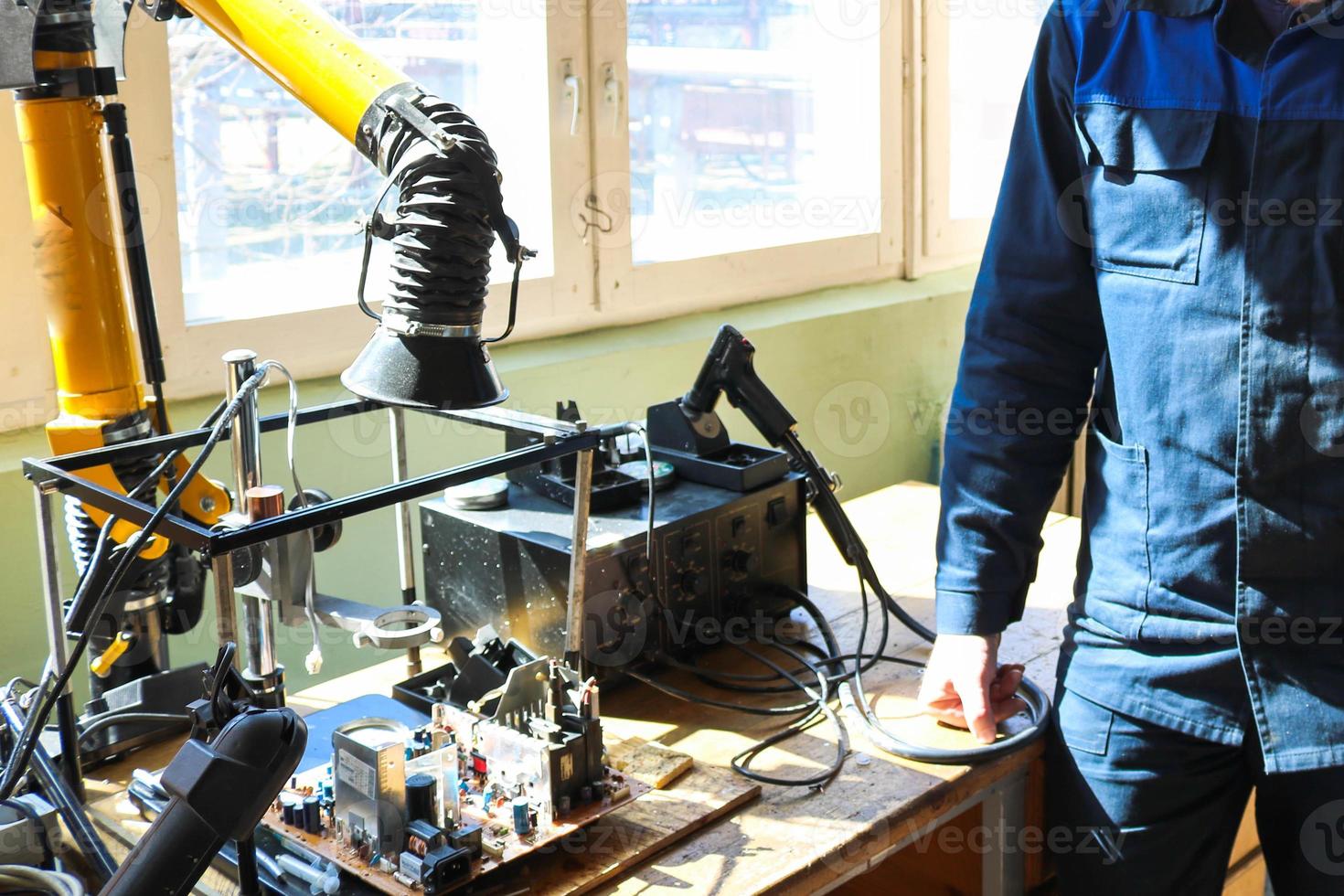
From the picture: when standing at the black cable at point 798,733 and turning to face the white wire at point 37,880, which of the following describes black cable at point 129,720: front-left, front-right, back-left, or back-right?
front-right

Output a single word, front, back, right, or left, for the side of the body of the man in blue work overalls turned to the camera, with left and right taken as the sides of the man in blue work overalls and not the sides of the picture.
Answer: front

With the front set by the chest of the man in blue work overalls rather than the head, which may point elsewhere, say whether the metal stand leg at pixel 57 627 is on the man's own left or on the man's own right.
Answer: on the man's own right

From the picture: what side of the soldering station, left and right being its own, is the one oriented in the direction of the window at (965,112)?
left

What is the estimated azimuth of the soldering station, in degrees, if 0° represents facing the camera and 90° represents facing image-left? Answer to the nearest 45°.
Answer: approximately 315°
